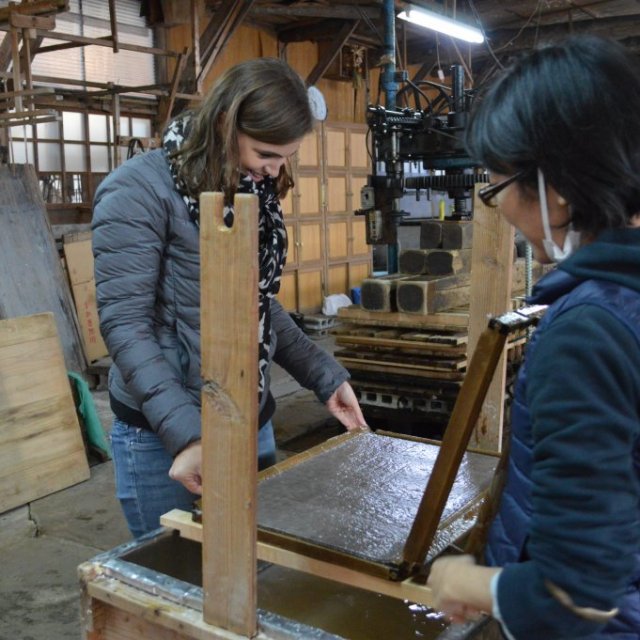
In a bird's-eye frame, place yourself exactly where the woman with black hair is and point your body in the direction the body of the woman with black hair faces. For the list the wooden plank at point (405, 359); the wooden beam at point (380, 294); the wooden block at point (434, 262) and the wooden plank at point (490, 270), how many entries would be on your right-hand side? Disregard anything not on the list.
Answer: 4

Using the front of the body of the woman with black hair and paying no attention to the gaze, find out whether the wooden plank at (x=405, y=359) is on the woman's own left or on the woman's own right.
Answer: on the woman's own right

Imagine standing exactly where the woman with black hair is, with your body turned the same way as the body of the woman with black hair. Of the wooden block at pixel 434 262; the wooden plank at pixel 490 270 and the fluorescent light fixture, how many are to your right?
3

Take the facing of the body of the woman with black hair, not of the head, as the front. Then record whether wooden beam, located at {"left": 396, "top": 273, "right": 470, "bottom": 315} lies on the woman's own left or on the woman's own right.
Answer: on the woman's own right

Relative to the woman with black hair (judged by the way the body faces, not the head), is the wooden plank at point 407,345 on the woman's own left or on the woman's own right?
on the woman's own right

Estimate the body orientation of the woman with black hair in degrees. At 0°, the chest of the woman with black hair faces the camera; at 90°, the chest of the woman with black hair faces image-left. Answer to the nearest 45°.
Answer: approximately 90°

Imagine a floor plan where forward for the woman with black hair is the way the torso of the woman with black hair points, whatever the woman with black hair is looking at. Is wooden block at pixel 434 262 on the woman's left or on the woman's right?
on the woman's right

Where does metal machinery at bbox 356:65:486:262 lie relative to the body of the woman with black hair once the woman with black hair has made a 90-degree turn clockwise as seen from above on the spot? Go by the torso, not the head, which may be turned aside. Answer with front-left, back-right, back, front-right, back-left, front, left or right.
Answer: front
